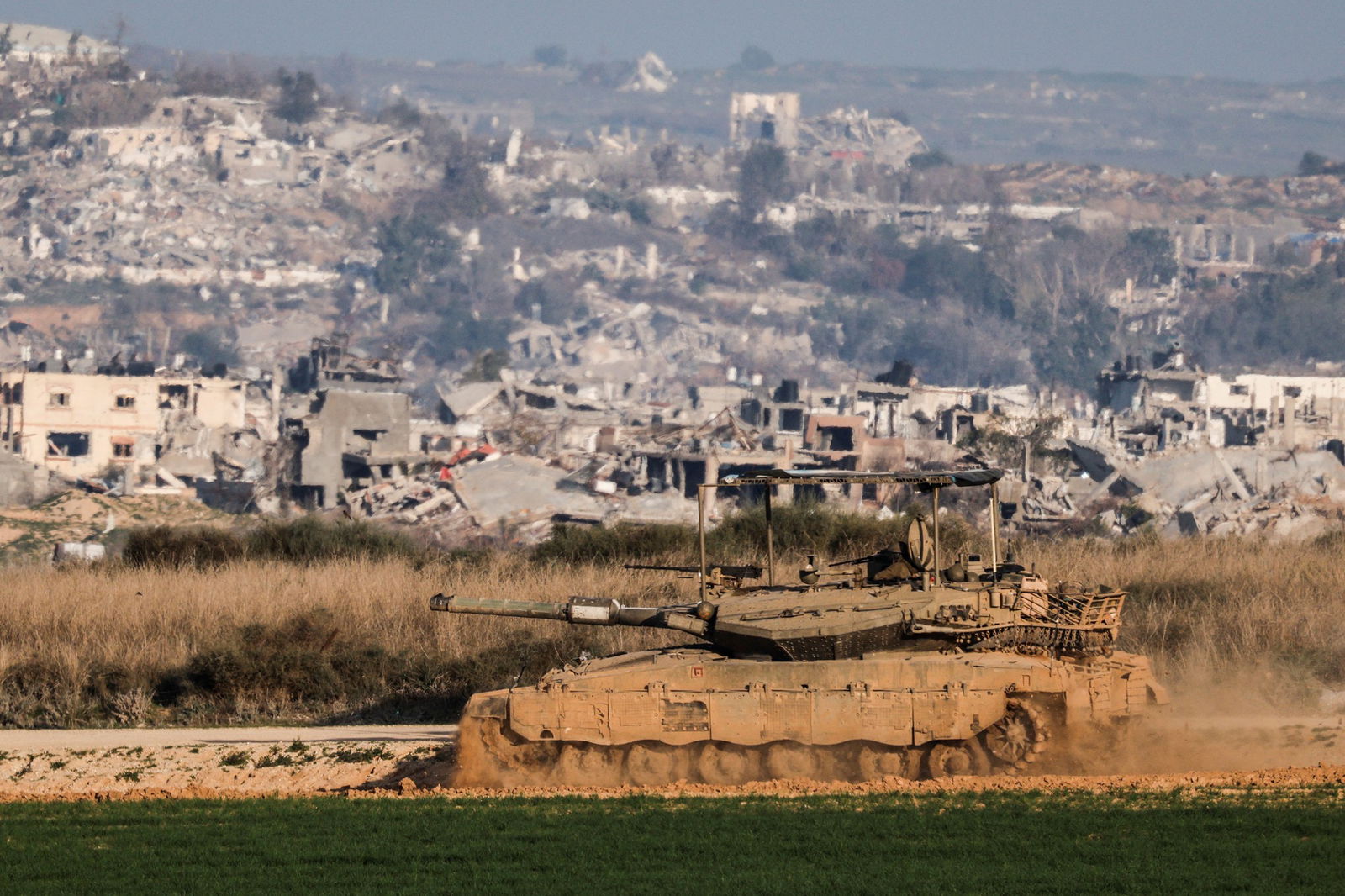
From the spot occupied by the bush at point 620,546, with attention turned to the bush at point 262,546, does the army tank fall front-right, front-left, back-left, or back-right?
back-left

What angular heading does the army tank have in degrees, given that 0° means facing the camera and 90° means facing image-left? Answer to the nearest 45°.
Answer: approximately 90°

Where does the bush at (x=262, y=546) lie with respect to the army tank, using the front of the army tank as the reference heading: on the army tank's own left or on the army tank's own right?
on the army tank's own right

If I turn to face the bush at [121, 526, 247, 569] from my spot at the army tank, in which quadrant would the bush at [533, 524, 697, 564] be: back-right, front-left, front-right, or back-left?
front-right

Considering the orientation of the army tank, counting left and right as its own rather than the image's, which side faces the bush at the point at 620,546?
right

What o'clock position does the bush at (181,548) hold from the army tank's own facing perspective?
The bush is roughly at 2 o'clock from the army tank.

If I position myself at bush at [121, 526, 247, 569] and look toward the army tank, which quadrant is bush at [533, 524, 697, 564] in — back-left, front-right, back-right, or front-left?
front-left

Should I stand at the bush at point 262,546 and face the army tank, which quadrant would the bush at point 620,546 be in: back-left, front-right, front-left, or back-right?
front-left

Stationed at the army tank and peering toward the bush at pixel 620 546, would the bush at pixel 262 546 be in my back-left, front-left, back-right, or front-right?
front-left
